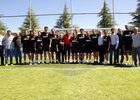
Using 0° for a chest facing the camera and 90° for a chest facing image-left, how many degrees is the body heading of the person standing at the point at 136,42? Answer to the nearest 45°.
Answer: approximately 0°
